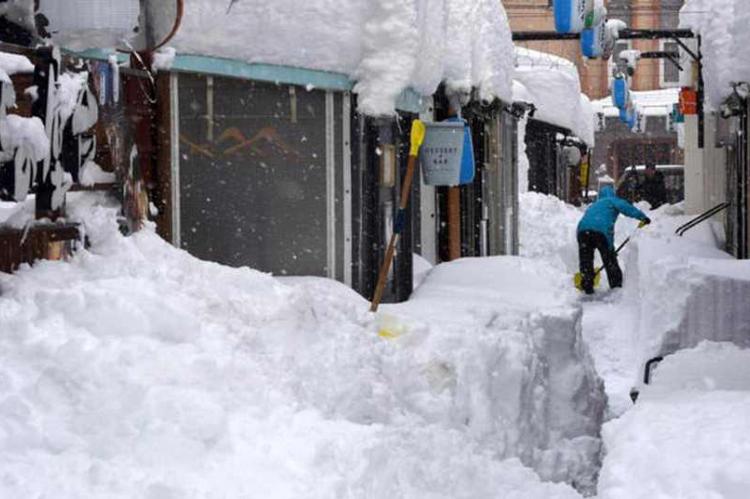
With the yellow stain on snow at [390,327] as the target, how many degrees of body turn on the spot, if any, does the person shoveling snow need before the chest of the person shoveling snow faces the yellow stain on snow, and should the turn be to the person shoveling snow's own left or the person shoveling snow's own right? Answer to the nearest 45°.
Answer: approximately 135° to the person shoveling snow's own right

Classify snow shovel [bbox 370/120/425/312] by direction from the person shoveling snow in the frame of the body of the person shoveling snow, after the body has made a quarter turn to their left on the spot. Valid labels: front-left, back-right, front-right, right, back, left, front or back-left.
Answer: back-left

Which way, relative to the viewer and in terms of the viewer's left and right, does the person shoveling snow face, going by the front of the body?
facing away from the viewer and to the right of the viewer
